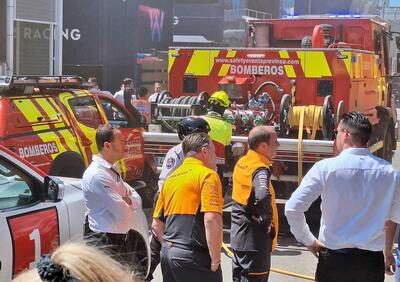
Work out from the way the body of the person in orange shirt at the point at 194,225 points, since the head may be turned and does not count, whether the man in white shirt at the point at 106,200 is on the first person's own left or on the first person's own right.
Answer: on the first person's own left

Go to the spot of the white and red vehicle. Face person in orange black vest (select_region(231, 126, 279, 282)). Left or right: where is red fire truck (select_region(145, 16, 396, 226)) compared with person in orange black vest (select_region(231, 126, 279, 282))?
left

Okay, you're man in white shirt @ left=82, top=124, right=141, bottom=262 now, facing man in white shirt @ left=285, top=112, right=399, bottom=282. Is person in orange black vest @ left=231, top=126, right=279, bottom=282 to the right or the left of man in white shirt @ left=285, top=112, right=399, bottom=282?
left

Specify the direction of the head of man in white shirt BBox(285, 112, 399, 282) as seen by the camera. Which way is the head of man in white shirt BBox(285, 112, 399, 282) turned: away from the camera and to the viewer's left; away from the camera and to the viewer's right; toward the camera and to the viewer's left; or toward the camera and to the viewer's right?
away from the camera and to the viewer's left

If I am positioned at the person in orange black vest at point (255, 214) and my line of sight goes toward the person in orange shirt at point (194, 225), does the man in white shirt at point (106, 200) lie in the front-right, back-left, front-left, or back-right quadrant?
front-right

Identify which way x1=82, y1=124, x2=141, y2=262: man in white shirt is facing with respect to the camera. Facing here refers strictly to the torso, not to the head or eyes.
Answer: to the viewer's right

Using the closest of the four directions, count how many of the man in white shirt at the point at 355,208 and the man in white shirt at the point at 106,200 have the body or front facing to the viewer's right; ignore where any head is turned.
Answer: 1

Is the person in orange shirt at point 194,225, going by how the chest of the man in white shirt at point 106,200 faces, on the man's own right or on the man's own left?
on the man's own right

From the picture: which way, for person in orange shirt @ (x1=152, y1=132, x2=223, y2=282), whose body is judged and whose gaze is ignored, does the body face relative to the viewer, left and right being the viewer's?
facing away from the viewer and to the right of the viewer

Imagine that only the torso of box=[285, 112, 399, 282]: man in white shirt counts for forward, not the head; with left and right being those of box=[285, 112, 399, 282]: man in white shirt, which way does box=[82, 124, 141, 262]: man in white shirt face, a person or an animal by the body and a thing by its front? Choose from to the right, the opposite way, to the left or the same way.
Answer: to the right

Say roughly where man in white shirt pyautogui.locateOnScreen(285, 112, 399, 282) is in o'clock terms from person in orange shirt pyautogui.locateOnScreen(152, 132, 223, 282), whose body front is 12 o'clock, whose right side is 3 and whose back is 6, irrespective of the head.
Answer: The man in white shirt is roughly at 2 o'clock from the person in orange shirt.

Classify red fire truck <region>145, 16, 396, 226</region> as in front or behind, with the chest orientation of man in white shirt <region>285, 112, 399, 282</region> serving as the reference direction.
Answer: in front

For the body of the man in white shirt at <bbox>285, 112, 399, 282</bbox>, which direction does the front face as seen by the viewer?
away from the camera

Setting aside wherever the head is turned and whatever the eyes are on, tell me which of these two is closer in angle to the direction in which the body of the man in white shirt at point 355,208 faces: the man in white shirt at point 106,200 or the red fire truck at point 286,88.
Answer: the red fire truck

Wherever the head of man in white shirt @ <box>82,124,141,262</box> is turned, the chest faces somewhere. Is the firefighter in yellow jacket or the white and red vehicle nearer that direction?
the firefighter in yellow jacket

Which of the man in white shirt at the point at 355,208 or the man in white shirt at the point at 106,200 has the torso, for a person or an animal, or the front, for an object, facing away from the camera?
the man in white shirt at the point at 355,208

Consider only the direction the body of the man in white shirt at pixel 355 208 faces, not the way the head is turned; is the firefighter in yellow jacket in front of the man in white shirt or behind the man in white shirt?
in front
